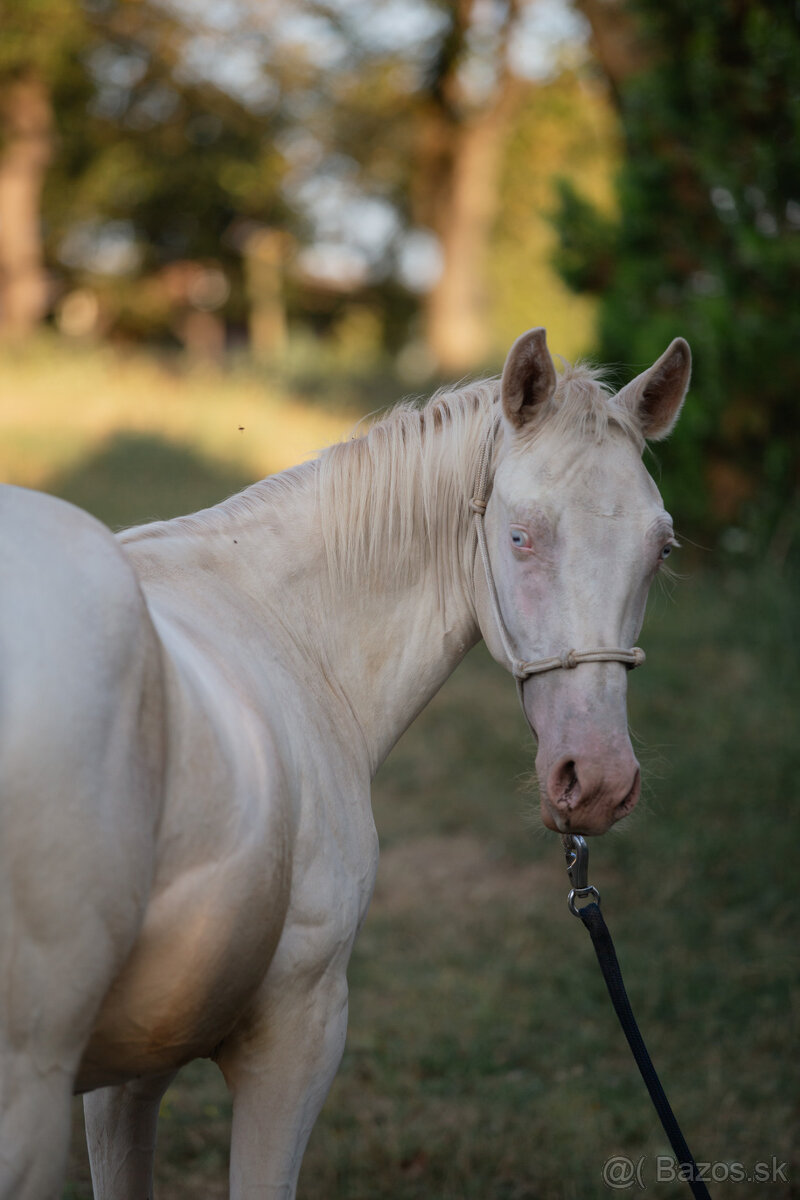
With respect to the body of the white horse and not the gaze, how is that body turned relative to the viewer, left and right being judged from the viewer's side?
facing away from the viewer and to the right of the viewer

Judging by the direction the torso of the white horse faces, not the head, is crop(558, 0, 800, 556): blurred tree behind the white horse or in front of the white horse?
in front

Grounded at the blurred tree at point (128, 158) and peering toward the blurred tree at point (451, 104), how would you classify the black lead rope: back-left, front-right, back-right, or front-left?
front-right

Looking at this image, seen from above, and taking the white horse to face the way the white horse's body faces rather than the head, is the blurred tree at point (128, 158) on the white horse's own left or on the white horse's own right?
on the white horse's own left

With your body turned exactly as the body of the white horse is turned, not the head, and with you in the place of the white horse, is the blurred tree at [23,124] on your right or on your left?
on your left

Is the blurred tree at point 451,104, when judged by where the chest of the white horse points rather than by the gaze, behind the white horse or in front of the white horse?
in front
